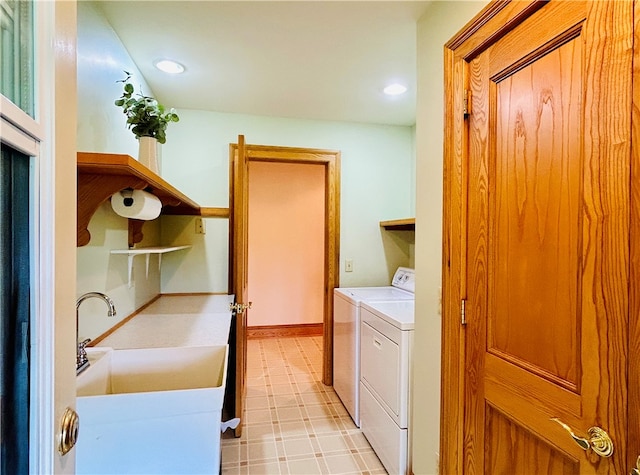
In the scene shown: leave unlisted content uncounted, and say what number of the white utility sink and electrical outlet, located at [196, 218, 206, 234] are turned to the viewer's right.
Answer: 1

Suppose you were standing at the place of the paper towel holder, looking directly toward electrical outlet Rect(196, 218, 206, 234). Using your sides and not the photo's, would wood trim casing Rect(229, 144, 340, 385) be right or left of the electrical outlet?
right

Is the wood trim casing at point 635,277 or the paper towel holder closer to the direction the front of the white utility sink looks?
the wood trim casing

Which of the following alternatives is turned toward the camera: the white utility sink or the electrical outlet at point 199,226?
the electrical outlet

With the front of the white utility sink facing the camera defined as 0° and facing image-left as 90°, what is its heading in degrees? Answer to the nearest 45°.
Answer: approximately 270°

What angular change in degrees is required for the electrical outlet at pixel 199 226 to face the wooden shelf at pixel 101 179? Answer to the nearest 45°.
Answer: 0° — it already faces it

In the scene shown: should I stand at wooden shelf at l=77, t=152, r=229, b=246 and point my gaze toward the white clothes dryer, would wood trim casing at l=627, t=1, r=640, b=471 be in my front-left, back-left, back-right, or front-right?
front-right

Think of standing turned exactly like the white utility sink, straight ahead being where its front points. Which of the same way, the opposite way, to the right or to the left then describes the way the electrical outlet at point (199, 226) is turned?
to the right

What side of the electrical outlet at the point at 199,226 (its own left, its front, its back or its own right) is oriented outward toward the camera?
front

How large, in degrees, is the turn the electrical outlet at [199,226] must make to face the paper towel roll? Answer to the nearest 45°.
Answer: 0° — it already faces it

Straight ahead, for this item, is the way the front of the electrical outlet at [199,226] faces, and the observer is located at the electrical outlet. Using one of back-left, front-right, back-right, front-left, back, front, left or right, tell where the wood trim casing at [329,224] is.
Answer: left

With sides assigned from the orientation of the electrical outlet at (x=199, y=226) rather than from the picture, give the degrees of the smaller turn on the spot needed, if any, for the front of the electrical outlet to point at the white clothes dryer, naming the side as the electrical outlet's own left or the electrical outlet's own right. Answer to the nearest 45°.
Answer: approximately 45° to the electrical outlet's own left
